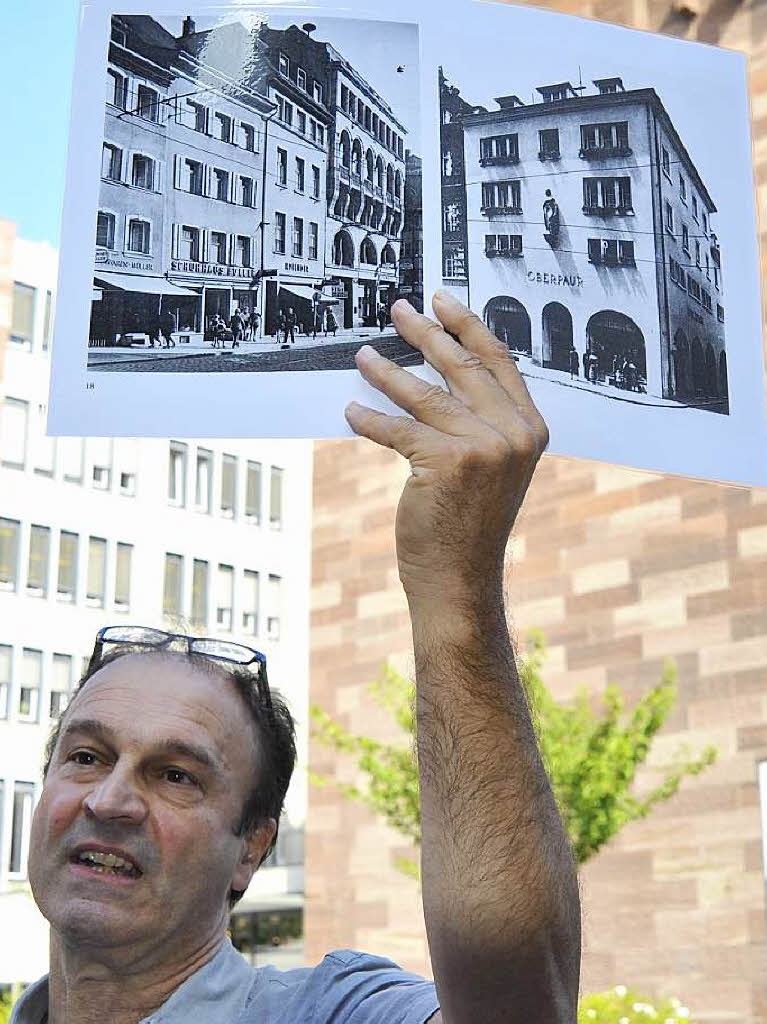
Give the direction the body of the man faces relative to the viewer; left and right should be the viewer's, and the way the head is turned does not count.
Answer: facing the viewer and to the left of the viewer

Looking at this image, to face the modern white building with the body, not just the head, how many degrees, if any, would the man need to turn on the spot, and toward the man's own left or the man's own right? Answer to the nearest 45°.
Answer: approximately 135° to the man's own right

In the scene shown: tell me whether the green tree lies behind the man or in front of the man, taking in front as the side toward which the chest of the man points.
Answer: behind
